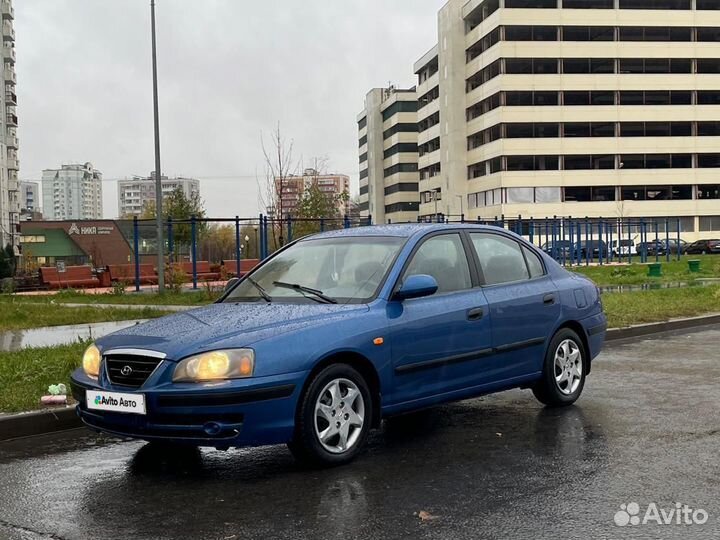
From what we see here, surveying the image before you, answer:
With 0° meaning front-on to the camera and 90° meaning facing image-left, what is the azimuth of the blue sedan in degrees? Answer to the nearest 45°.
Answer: approximately 45°

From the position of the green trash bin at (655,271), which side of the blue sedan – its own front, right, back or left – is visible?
back
